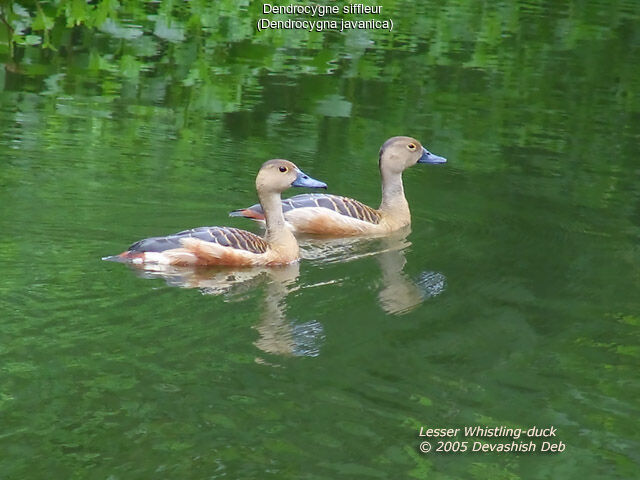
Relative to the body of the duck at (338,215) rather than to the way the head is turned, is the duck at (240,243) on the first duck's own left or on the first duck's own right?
on the first duck's own right

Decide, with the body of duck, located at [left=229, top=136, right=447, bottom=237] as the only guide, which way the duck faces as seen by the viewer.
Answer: to the viewer's right

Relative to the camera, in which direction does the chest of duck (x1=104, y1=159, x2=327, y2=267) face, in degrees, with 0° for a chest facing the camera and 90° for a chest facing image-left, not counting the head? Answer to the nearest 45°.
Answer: approximately 270°

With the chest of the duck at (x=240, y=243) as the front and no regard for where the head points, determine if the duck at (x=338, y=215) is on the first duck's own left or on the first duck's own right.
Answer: on the first duck's own left

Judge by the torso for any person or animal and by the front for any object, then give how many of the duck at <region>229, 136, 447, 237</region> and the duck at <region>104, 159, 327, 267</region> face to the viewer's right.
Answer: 2

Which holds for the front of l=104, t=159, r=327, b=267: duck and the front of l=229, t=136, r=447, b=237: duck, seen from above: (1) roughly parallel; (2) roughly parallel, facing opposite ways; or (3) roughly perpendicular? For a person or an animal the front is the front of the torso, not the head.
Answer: roughly parallel
